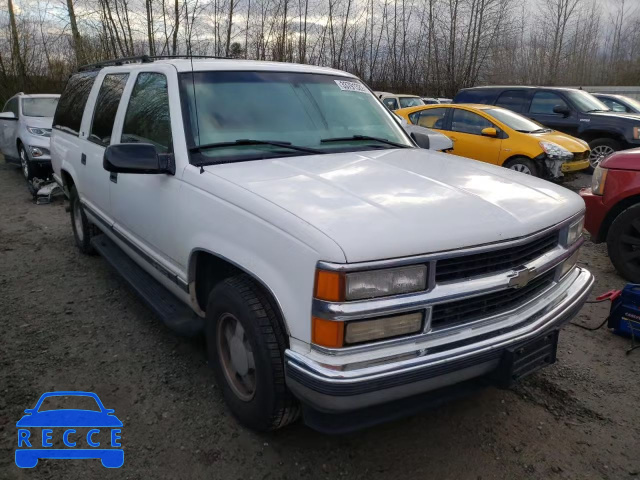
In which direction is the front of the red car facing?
to the viewer's left

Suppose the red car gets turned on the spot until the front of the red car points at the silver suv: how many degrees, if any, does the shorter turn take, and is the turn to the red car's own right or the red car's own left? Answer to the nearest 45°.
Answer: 0° — it already faces it

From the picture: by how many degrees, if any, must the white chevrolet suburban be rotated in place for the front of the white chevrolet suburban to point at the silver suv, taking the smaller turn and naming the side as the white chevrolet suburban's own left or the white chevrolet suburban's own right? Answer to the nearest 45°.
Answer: approximately 180°

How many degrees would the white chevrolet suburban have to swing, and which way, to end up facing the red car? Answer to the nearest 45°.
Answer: approximately 90° to its left

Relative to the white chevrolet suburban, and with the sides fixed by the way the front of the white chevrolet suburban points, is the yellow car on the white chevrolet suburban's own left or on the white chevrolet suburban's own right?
on the white chevrolet suburban's own left

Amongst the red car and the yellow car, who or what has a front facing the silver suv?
the red car
